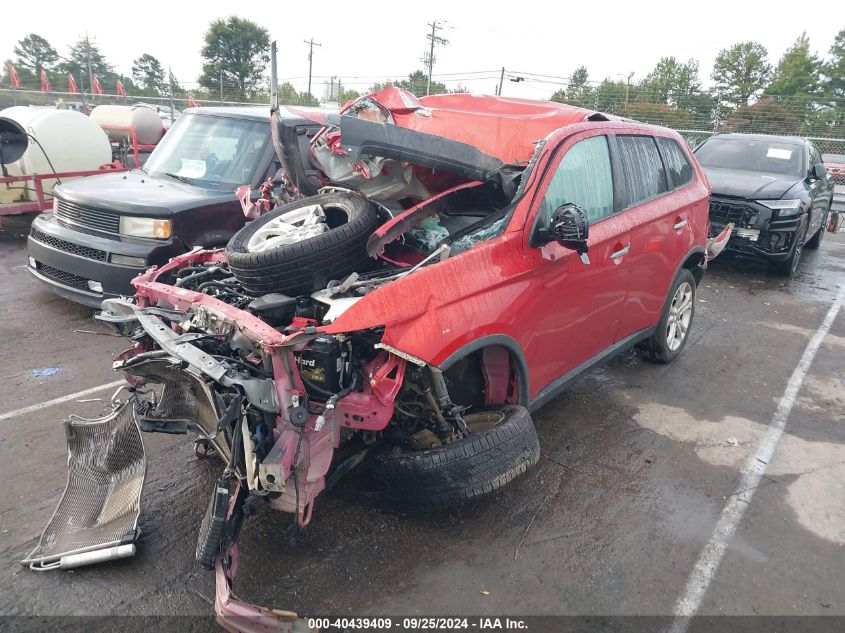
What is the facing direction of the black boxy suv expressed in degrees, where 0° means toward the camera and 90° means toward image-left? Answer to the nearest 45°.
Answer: approximately 45°

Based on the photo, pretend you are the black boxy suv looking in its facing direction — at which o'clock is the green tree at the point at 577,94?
The green tree is roughly at 6 o'clock from the black boxy suv.

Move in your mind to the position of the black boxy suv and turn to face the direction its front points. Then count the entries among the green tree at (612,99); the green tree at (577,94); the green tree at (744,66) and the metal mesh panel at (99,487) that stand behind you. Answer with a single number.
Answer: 3

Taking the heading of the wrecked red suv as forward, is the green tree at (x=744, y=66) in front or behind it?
behind

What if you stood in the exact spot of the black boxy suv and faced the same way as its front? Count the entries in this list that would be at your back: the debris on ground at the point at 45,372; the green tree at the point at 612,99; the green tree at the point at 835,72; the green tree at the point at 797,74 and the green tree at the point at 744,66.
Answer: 4

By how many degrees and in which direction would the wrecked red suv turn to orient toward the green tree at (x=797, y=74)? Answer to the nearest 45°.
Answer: approximately 180°

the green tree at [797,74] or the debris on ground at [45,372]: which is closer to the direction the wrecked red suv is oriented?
the debris on ground

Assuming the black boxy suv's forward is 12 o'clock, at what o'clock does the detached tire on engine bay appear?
The detached tire on engine bay is roughly at 10 o'clock from the black boxy suv.

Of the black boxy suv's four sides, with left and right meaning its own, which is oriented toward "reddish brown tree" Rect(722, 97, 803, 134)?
back

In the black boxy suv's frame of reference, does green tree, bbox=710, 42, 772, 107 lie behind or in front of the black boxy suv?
behind

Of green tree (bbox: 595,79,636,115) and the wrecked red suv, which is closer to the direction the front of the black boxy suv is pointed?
the wrecked red suv

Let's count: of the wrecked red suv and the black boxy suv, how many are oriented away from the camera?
0

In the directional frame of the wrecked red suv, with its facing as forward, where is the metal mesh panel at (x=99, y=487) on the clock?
The metal mesh panel is roughly at 1 o'clock from the wrecked red suv.
